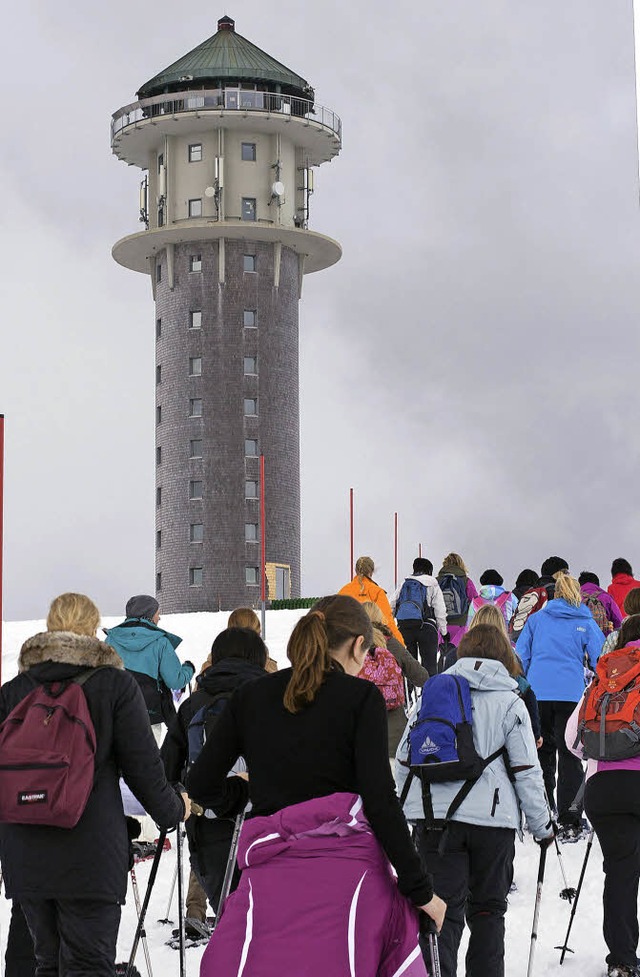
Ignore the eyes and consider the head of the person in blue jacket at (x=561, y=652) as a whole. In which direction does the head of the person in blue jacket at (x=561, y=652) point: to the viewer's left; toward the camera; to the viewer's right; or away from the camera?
away from the camera

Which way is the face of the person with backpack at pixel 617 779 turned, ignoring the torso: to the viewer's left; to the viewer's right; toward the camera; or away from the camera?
away from the camera

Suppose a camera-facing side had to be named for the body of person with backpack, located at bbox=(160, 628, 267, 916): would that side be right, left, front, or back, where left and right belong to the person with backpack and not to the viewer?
back

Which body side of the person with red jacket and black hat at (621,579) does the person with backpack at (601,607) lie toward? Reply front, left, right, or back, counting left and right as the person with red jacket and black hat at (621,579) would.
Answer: back

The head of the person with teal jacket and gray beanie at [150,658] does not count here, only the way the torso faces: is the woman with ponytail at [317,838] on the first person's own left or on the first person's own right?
on the first person's own right

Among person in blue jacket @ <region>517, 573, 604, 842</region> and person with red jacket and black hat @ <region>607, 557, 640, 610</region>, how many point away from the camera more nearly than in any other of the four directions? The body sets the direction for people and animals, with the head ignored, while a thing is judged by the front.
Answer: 2

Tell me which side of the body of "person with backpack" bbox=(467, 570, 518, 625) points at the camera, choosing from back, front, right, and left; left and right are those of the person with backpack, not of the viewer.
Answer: back

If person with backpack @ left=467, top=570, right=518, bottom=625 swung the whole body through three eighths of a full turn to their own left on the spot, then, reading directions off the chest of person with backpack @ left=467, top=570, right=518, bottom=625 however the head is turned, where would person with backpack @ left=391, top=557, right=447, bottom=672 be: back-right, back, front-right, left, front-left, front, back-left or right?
front

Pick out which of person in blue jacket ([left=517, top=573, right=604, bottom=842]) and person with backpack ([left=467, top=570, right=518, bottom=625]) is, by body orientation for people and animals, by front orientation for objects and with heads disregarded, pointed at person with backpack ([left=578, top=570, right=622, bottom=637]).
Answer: person in blue jacket ([left=517, top=573, right=604, bottom=842])

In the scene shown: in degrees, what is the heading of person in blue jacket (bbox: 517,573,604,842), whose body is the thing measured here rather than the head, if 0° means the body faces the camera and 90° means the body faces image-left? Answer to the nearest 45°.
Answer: approximately 180°

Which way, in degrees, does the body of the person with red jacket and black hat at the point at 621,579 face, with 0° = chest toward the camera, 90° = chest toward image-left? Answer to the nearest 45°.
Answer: approximately 180°

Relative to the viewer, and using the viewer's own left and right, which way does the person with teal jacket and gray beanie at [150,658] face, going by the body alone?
facing away from the viewer and to the right of the viewer

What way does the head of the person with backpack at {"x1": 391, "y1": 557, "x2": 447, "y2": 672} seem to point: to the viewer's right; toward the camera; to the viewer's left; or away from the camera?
away from the camera

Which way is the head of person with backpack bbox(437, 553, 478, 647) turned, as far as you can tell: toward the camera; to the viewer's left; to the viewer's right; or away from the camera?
away from the camera

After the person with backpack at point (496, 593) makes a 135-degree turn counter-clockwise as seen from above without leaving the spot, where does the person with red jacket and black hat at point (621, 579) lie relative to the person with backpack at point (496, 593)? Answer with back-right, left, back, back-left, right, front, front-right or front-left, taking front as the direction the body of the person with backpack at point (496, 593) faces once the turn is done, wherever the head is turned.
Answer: back-left
